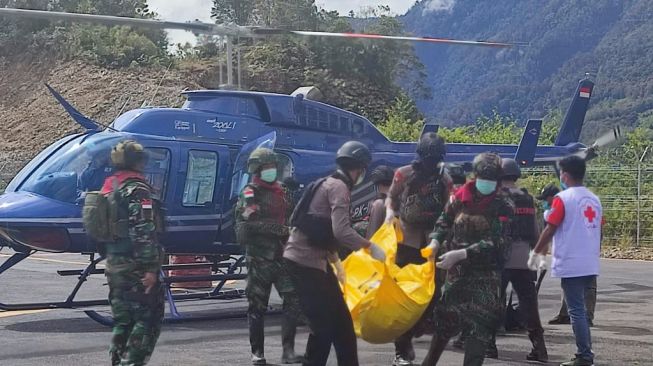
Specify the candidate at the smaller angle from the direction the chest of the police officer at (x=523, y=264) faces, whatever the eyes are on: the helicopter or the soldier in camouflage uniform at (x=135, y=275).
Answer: the helicopter

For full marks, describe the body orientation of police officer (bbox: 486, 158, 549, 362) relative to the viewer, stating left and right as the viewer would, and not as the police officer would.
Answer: facing away from the viewer and to the left of the viewer

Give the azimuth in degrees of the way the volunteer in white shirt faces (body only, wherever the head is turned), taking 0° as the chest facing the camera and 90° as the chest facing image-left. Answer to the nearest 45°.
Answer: approximately 135°

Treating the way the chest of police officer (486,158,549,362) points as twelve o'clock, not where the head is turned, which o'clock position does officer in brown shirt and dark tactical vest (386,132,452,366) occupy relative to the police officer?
The officer in brown shirt and dark tactical vest is roughly at 9 o'clock from the police officer.

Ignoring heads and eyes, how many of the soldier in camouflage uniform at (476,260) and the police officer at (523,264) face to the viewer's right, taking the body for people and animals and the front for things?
0

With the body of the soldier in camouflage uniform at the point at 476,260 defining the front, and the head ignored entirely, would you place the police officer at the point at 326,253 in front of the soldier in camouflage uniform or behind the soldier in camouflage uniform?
in front

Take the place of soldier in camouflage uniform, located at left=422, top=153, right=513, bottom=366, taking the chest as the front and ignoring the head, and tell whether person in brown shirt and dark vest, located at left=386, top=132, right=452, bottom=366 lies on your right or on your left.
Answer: on your right

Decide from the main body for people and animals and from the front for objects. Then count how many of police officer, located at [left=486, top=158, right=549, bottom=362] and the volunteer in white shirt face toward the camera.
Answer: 0

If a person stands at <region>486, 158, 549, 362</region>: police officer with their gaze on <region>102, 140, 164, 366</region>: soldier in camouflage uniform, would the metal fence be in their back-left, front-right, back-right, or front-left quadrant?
back-right

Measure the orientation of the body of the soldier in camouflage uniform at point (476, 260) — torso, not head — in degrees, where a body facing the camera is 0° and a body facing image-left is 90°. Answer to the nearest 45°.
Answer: approximately 45°
